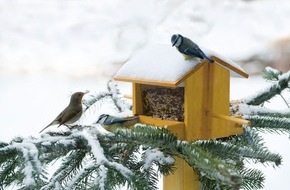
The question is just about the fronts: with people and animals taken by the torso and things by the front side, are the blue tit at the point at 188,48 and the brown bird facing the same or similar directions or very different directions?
very different directions

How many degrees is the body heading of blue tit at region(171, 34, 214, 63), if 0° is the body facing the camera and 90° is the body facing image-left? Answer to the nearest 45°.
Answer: approximately 90°

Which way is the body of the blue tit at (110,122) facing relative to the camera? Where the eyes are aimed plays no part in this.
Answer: to the viewer's left

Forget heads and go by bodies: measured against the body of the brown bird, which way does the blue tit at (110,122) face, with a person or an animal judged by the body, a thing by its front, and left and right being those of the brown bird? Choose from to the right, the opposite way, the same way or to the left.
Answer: the opposite way

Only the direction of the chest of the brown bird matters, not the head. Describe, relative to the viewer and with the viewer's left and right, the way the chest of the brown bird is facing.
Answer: facing to the right of the viewer

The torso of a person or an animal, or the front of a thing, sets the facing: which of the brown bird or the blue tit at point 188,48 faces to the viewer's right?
the brown bird

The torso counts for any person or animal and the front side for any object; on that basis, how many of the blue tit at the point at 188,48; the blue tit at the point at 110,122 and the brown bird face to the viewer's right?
1
